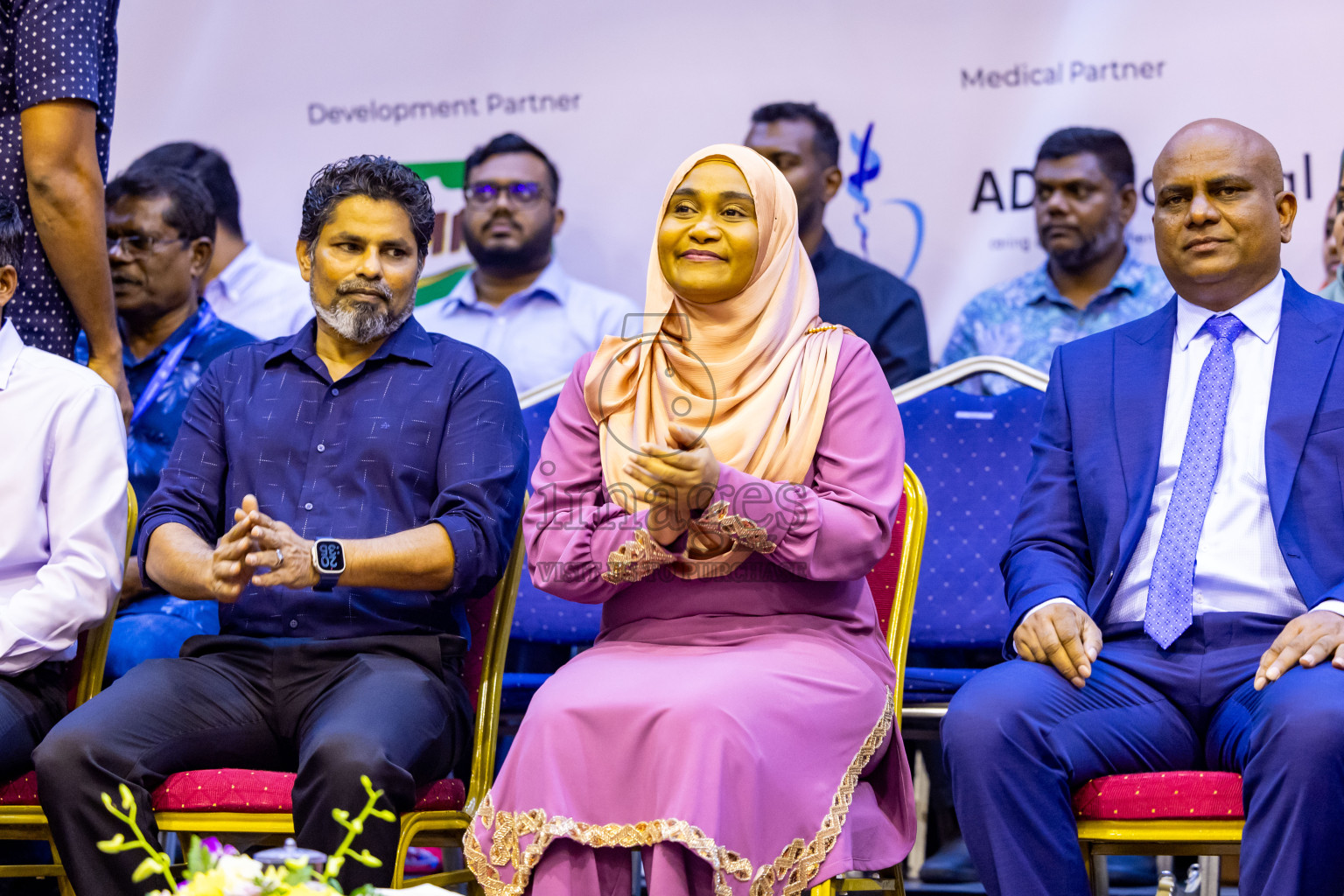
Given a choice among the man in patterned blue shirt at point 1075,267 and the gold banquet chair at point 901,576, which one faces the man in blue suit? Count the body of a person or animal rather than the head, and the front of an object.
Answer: the man in patterned blue shirt

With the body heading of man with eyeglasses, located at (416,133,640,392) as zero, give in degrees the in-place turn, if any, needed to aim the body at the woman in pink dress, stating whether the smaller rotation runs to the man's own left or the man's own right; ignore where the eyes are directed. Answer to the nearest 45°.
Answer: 0° — they already face them

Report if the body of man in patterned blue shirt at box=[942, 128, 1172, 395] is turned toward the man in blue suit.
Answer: yes

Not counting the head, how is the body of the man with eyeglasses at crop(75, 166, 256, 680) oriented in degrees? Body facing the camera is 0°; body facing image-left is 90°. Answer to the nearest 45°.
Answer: approximately 45°

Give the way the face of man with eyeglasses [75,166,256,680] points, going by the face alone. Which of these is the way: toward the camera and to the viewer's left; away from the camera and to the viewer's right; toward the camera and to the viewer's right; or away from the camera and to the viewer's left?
toward the camera and to the viewer's left

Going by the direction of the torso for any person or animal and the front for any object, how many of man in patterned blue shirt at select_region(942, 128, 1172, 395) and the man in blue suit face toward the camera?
2

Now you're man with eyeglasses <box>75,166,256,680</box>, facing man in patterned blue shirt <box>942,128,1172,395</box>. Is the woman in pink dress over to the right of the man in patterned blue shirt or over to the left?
right

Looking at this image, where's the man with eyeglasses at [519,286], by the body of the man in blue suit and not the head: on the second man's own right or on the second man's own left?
on the second man's own right

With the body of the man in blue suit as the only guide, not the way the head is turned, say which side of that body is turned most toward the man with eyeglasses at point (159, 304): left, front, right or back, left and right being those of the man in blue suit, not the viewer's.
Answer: right

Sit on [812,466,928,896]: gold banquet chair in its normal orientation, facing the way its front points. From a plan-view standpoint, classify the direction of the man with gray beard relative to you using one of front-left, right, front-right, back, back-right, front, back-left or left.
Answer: front-right

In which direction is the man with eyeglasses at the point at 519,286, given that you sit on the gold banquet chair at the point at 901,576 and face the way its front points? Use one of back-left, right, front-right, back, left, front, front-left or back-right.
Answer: right

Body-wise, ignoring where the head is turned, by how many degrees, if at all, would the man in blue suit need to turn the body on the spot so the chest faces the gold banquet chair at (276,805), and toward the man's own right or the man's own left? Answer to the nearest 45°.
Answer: approximately 90° to the man's own right

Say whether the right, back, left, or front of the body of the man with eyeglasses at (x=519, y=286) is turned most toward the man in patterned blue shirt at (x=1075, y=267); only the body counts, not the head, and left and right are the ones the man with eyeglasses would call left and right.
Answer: left

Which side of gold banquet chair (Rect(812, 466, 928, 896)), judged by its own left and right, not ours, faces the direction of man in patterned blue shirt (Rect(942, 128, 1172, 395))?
back

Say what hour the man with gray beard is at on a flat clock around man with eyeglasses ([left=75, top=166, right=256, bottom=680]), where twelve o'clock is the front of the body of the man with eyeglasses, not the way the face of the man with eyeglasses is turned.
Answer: The man with gray beard is roughly at 10 o'clock from the man with eyeglasses.

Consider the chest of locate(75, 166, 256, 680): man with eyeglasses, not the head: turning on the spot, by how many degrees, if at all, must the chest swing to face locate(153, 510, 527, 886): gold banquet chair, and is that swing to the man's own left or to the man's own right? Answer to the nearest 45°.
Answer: approximately 45° to the man's own left
